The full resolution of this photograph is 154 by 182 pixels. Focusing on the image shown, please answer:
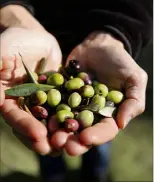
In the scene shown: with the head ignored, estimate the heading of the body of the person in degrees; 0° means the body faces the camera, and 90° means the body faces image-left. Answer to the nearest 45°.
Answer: approximately 0°
